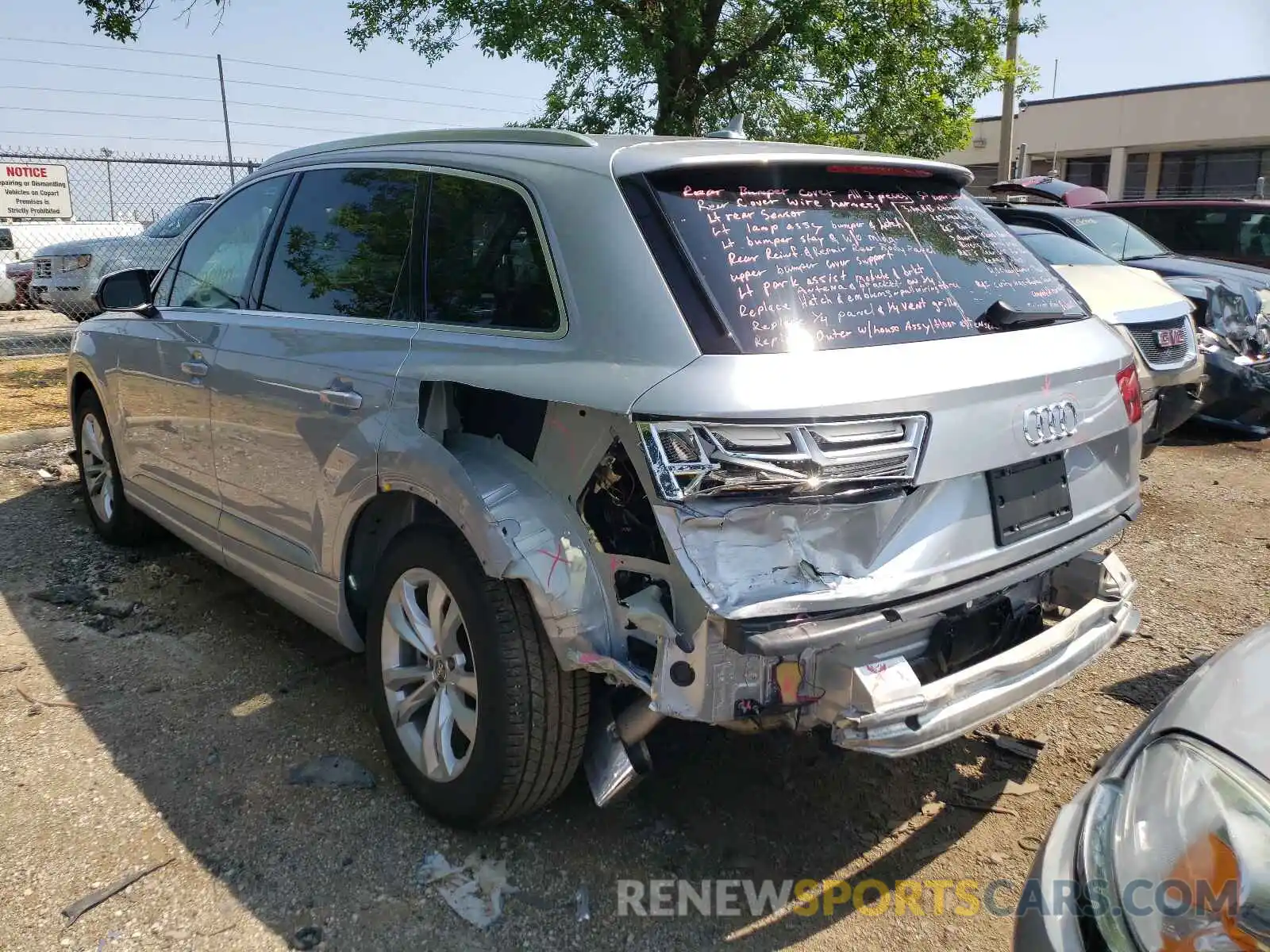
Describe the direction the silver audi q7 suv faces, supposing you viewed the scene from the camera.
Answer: facing away from the viewer and to the left of the viewer

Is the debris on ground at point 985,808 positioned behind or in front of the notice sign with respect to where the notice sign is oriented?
in front

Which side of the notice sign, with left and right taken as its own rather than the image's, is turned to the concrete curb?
front

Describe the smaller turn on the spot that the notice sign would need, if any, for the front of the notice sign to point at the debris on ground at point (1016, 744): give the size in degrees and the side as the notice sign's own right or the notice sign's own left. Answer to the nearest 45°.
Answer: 0° — it already faces it

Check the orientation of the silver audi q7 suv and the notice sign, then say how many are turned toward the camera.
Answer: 1

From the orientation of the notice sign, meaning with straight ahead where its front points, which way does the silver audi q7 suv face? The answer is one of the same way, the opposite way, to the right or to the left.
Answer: the opposite way

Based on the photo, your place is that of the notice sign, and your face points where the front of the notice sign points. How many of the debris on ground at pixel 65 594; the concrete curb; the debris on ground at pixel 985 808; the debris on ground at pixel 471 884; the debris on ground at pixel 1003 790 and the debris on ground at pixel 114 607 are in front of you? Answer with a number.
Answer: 6

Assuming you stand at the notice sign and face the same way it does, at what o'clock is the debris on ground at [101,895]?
The debris on ground is roughly at 12 o'clock from the notice sign.

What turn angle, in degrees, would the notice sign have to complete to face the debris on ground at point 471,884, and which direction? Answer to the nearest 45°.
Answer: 0° — it already faces it

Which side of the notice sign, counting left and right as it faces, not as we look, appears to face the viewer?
front

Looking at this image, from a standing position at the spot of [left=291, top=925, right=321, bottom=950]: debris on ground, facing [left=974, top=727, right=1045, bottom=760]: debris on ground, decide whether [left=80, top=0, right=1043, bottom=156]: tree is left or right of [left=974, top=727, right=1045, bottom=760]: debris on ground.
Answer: left

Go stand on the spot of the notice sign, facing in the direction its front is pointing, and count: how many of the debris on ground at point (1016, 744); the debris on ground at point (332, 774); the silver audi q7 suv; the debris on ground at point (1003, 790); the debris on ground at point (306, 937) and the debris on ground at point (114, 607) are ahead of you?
6

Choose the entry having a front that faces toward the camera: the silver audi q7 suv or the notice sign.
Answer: the notice sign

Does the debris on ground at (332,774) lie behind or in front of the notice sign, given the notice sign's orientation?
in front
